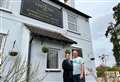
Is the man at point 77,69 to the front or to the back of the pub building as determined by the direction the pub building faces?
to the front
